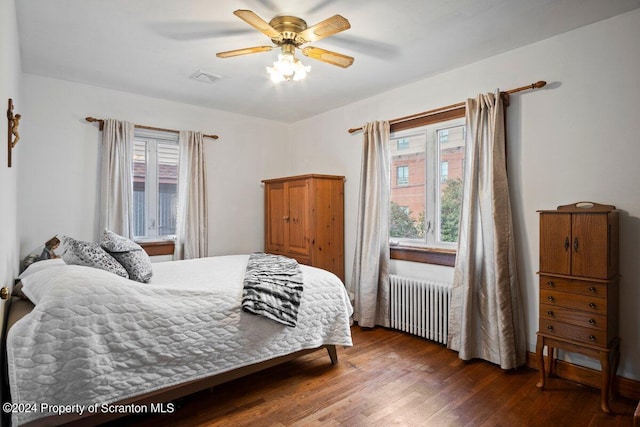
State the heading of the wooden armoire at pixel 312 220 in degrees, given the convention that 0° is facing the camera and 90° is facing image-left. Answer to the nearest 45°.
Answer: approximately 45°

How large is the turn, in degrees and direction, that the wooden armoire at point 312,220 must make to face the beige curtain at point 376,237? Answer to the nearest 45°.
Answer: approximately 90° to its left

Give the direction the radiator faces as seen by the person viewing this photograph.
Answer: facing the viewer and to the left of the viewer

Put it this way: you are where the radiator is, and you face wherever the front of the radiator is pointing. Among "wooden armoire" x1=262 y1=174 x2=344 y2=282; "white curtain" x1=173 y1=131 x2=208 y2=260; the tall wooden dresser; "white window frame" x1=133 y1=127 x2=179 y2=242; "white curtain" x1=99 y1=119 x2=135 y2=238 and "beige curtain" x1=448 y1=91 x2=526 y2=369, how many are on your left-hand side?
2

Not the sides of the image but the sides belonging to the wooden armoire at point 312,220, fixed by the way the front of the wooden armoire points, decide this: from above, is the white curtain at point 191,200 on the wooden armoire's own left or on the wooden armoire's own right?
on the wooden armoire's own right

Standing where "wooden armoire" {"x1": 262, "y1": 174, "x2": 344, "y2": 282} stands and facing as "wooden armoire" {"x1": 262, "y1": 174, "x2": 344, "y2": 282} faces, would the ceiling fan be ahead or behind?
ahead

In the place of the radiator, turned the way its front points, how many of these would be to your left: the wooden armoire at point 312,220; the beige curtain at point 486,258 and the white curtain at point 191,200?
1

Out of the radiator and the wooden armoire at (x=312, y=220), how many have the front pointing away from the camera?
0

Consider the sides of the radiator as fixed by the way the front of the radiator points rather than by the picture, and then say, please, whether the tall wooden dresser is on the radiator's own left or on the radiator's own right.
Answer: on the radiator's own left

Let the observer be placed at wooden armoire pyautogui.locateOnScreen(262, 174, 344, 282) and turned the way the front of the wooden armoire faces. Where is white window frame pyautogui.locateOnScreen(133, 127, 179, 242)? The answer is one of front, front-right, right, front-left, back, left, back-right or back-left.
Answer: front-right
